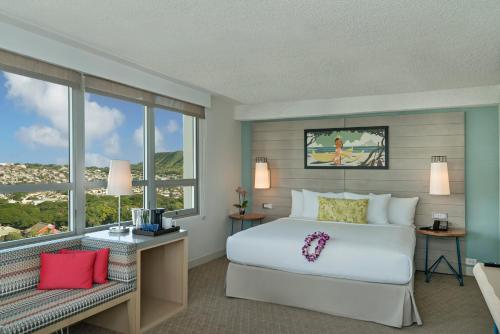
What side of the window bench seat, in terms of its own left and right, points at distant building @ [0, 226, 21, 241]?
back

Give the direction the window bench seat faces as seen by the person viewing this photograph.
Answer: facing the viewer and to the right of the viewer

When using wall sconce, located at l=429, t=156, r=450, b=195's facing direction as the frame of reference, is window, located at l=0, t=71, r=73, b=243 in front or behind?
in front

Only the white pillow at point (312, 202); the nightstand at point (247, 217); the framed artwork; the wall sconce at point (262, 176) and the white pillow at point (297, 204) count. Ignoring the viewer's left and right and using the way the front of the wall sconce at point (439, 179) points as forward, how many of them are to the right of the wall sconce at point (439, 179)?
5

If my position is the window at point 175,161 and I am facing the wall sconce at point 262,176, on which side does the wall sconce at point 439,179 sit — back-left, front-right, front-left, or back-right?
front-right

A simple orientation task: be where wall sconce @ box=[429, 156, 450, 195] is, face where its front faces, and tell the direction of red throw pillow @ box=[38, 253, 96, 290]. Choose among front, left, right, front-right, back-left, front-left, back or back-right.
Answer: front-right

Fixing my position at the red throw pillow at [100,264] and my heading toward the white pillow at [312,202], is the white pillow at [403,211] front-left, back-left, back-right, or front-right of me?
front-right

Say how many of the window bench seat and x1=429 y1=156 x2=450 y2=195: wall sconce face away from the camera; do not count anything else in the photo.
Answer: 0

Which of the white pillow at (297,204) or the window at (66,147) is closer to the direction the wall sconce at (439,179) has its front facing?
the window

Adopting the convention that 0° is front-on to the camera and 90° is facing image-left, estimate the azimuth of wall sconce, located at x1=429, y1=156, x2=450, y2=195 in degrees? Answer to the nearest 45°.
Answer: approximately 0°

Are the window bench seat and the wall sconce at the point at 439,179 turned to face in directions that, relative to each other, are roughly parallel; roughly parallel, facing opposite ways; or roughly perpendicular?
roughly perpendicular

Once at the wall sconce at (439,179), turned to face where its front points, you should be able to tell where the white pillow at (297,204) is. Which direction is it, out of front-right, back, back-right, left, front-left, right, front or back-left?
right

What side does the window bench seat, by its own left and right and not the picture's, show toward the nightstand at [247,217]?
left
